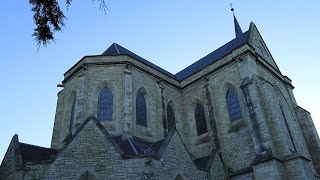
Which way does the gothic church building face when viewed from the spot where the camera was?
facing away from the viewer and to the right of the viewer
